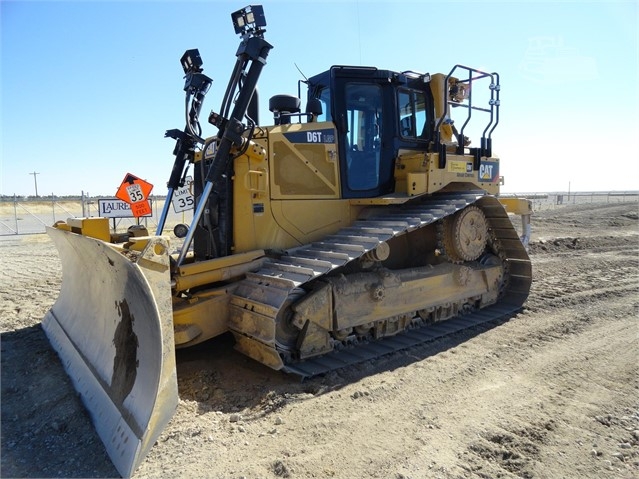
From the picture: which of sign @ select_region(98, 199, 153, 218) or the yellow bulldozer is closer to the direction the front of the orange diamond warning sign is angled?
the yellow bulldozer

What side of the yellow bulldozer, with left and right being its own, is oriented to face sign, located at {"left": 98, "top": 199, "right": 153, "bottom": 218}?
right

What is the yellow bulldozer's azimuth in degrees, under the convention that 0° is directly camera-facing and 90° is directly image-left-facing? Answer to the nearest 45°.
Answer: approximately 45°

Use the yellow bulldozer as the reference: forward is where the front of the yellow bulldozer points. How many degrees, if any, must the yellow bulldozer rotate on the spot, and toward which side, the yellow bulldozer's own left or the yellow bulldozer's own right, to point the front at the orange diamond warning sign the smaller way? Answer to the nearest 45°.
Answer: approximately 90° to the yellow bulldozer's own right

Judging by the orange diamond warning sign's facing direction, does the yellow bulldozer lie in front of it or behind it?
in front

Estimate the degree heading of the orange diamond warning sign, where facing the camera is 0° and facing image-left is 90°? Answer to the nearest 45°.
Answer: approximately 0°
